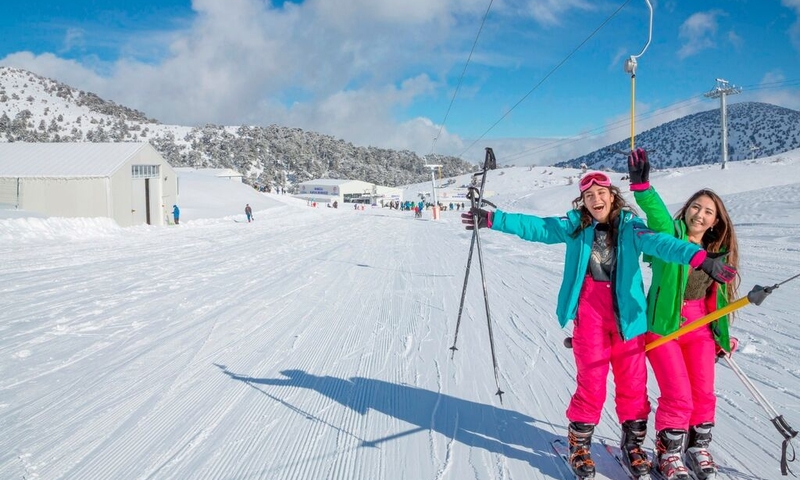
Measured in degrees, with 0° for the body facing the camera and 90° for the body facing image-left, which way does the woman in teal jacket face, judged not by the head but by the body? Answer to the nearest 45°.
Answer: approximately 0°

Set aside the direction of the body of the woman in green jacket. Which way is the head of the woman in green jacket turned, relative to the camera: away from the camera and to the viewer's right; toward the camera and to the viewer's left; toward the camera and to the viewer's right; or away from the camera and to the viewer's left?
toward the camera and to the viewer's left
